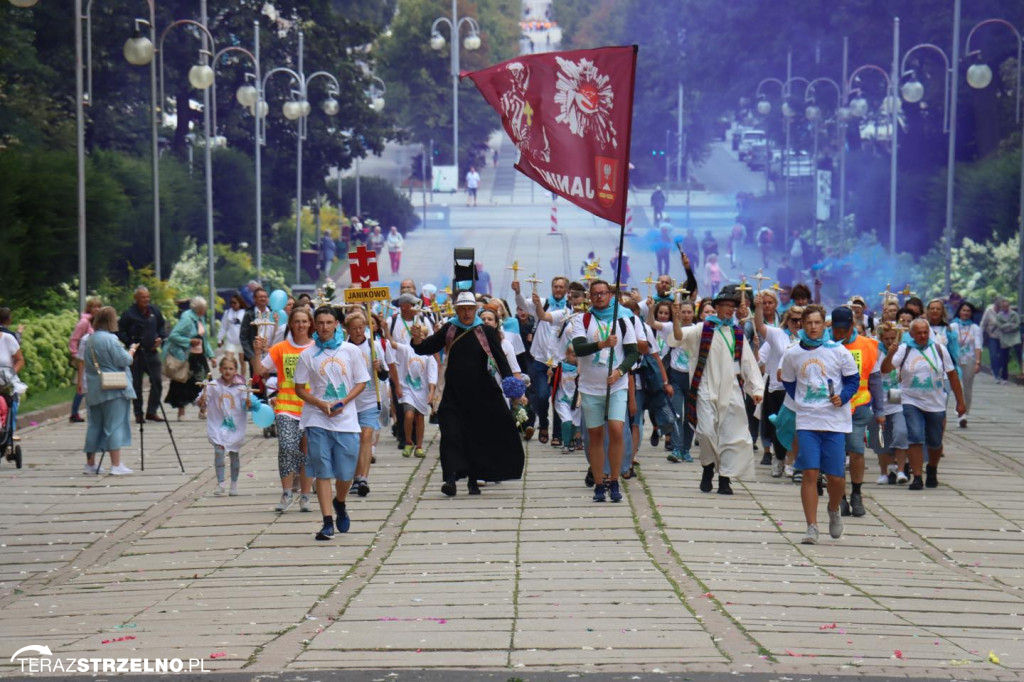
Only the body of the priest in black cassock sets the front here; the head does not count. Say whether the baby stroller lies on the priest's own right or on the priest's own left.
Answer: on the priest's own right

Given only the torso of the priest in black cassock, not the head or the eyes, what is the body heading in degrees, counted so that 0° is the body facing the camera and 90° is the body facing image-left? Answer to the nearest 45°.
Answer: approximately 0°
